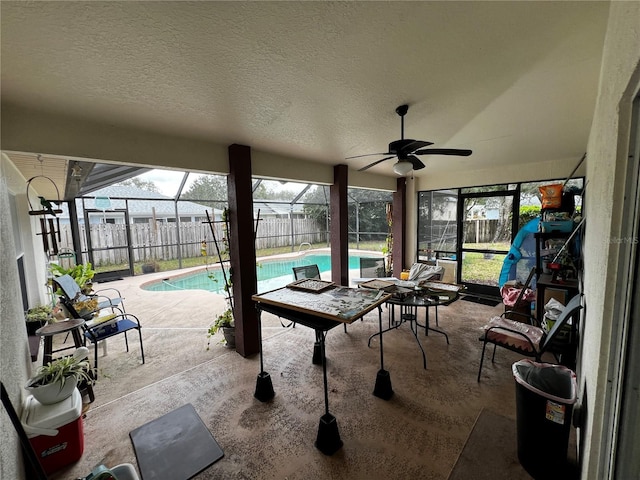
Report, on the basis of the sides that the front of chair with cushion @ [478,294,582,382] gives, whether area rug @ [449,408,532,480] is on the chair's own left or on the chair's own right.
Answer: on the chair's own left

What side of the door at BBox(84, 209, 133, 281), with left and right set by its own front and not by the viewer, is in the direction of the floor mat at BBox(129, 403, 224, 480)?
front

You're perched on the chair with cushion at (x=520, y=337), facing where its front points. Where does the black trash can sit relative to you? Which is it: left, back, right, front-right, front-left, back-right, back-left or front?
left

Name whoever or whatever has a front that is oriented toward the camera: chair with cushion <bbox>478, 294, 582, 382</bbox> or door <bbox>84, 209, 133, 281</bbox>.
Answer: the door

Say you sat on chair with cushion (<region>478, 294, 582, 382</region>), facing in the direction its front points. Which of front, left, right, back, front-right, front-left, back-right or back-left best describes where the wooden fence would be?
front

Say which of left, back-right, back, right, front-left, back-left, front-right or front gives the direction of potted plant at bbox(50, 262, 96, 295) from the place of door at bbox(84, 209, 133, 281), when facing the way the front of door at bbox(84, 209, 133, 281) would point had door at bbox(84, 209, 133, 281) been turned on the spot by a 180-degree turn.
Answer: back

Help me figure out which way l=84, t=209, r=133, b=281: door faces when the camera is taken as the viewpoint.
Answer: facing the viewer

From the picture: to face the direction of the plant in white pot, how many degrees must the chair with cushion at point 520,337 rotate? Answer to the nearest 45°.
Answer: approximately 45° to its left

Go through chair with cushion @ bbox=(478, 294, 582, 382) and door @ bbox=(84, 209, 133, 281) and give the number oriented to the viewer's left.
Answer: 1

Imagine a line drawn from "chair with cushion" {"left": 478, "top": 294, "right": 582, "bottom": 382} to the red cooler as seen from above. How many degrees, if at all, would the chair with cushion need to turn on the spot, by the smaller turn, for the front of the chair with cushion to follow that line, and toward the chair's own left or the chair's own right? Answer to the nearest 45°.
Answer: approximately 45° to the chair's own left

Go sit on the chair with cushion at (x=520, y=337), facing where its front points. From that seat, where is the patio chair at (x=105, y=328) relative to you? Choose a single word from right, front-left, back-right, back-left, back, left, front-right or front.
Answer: front-left

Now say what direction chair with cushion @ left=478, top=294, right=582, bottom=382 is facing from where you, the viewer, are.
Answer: facing to the left of the viewer

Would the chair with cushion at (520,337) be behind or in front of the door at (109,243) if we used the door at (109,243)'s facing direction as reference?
in front

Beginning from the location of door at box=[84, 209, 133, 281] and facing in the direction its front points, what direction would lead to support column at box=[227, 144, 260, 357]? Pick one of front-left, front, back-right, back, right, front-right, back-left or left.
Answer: front

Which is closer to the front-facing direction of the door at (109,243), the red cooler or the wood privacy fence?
the red cooler
